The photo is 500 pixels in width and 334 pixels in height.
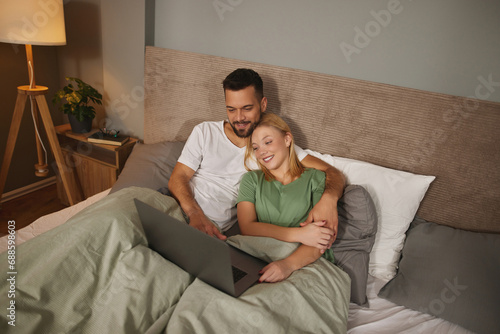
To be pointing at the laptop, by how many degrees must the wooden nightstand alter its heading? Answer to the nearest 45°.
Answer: approximately 45° to its left

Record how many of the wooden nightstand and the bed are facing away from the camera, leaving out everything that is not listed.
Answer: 0

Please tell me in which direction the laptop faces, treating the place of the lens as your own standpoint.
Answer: facing away from the viewer and to the right of the viewer

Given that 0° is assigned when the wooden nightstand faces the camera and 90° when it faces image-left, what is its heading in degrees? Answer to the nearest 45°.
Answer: approximately 45°

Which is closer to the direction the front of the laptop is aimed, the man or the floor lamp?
the man

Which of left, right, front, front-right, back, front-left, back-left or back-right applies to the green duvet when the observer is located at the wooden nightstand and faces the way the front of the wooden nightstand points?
front-left

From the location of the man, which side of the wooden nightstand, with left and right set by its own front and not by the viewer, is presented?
left

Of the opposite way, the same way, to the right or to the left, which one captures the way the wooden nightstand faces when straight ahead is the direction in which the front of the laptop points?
the opposite way

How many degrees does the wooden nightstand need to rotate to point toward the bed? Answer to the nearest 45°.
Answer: approximately 90° to its left

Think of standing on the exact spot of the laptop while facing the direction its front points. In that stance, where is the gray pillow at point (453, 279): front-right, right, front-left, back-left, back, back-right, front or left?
front-right

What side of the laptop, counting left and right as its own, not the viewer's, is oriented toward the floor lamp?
left

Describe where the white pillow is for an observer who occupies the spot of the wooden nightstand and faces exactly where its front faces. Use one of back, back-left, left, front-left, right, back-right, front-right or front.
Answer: left

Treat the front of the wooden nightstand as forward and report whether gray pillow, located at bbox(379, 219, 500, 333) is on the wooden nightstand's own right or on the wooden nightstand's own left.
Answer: on the wooden nightstand's own left

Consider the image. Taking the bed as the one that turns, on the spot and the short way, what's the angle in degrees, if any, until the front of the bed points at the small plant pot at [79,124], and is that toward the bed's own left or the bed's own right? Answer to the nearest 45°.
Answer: approximately 90° to the bed's own right

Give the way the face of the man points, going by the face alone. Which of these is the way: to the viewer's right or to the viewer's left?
to the viewer's left
